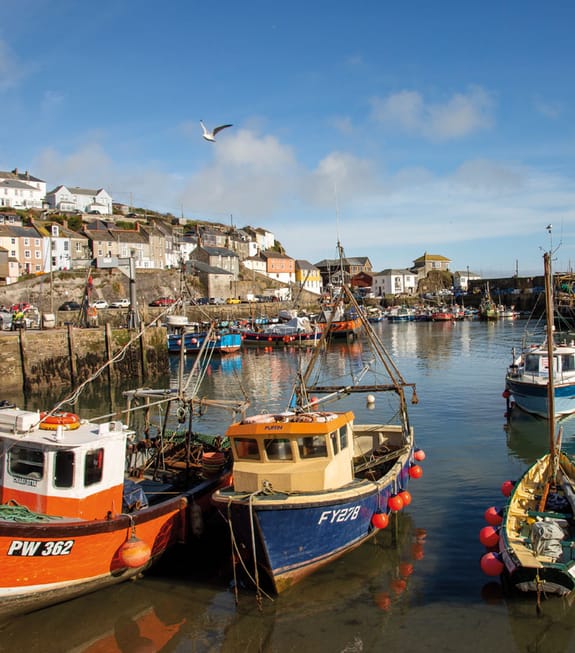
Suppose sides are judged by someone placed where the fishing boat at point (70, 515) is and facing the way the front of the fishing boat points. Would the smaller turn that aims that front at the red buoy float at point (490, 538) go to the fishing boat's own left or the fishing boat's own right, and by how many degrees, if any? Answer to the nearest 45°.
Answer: approximately 135° to the fishing boat's own left

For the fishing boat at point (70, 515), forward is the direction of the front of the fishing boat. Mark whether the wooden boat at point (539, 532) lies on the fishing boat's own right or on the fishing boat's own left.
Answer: on the fishing boat's own left

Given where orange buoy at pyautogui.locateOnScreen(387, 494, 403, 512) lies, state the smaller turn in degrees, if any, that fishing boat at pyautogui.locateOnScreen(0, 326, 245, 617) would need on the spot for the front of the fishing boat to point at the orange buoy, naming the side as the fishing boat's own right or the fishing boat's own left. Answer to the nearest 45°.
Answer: approximately 135° to the fishing boat's own left

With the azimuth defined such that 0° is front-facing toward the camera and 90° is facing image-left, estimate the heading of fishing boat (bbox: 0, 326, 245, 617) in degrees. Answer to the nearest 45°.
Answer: approximately 45°

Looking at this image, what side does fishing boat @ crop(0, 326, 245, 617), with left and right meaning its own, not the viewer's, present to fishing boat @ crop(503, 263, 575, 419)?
back
